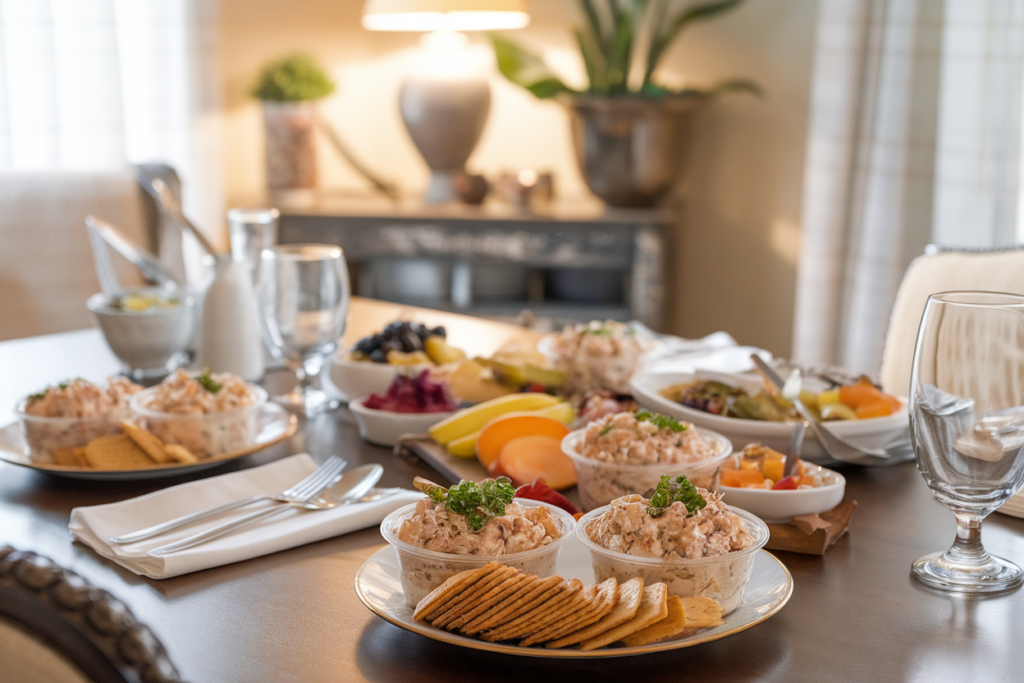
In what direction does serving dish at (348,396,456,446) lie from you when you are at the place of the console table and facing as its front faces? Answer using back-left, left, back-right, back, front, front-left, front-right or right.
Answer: front

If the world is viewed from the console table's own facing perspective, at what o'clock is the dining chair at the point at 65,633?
The dining chair is roughly at 12 o'clock from the console table.

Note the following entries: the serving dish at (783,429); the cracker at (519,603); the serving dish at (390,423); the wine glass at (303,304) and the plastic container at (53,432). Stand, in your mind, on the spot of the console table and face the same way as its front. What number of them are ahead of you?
5

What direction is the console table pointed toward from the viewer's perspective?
toward the camera

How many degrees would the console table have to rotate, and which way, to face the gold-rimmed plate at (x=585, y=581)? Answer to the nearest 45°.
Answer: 0° — it already faces it

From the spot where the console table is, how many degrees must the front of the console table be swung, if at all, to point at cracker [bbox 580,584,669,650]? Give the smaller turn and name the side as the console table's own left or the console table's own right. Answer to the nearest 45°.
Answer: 0° — it already faces it

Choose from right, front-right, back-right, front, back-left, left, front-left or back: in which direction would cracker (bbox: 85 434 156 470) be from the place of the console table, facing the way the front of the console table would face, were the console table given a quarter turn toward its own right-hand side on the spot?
left

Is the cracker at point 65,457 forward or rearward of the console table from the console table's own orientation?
forward

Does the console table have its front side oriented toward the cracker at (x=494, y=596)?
yes

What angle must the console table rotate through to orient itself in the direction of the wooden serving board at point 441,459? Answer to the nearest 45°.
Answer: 0° — it already faces it

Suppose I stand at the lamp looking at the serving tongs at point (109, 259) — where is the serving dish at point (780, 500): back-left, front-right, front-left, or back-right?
front-left

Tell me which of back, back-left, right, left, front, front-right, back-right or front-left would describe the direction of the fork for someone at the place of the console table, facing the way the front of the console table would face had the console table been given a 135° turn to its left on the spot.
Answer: back-right

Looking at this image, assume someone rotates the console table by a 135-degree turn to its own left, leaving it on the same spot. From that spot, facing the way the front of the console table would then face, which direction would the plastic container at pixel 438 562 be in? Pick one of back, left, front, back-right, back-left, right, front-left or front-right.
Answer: back-right

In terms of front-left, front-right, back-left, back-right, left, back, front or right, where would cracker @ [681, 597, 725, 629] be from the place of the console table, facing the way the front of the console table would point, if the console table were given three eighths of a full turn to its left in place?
back-right

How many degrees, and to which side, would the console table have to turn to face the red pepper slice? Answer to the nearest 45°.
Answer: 0° — it already faces it

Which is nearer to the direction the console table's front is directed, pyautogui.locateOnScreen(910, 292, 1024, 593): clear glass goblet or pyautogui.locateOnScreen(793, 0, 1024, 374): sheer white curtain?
the clear glass goblet

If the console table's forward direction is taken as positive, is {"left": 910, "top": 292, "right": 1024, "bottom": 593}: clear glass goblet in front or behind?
in front

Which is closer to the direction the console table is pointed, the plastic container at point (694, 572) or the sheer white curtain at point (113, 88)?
the plastic container

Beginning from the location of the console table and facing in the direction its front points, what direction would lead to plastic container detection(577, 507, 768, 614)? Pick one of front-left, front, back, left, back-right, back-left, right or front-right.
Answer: front

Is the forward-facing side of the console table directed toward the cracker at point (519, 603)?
yes
